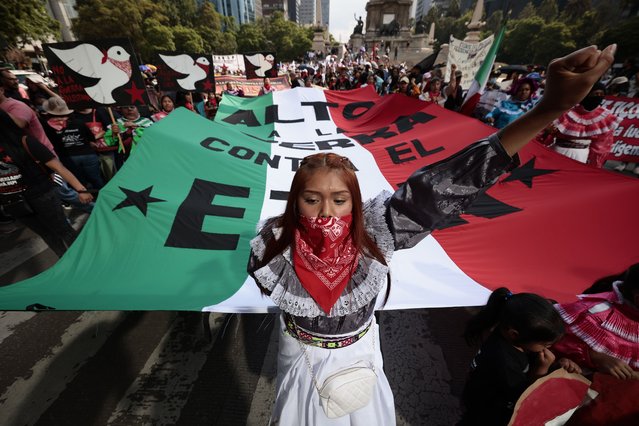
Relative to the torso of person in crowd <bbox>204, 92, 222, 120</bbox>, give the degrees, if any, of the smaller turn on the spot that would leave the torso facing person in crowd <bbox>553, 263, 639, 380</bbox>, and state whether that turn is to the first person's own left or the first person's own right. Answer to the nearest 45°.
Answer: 0° — they already face them

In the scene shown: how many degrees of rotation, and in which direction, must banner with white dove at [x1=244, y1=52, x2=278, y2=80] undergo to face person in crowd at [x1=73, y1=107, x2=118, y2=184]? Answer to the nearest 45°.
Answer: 0° — it already faces them

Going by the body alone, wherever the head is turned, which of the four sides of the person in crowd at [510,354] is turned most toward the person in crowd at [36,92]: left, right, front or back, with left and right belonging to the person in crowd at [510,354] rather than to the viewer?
back

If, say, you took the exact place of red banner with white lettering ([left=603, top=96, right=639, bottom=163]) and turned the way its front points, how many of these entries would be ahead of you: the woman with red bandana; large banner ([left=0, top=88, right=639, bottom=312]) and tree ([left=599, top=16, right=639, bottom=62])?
2

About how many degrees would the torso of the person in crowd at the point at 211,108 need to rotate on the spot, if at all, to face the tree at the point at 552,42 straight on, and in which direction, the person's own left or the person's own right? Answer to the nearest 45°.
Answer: approximately 135° to the person's own left

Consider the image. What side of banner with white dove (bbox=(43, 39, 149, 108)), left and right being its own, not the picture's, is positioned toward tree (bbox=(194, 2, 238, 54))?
back

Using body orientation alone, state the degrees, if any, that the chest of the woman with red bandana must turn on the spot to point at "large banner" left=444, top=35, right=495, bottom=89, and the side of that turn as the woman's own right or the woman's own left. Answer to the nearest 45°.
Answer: approximately 180°
